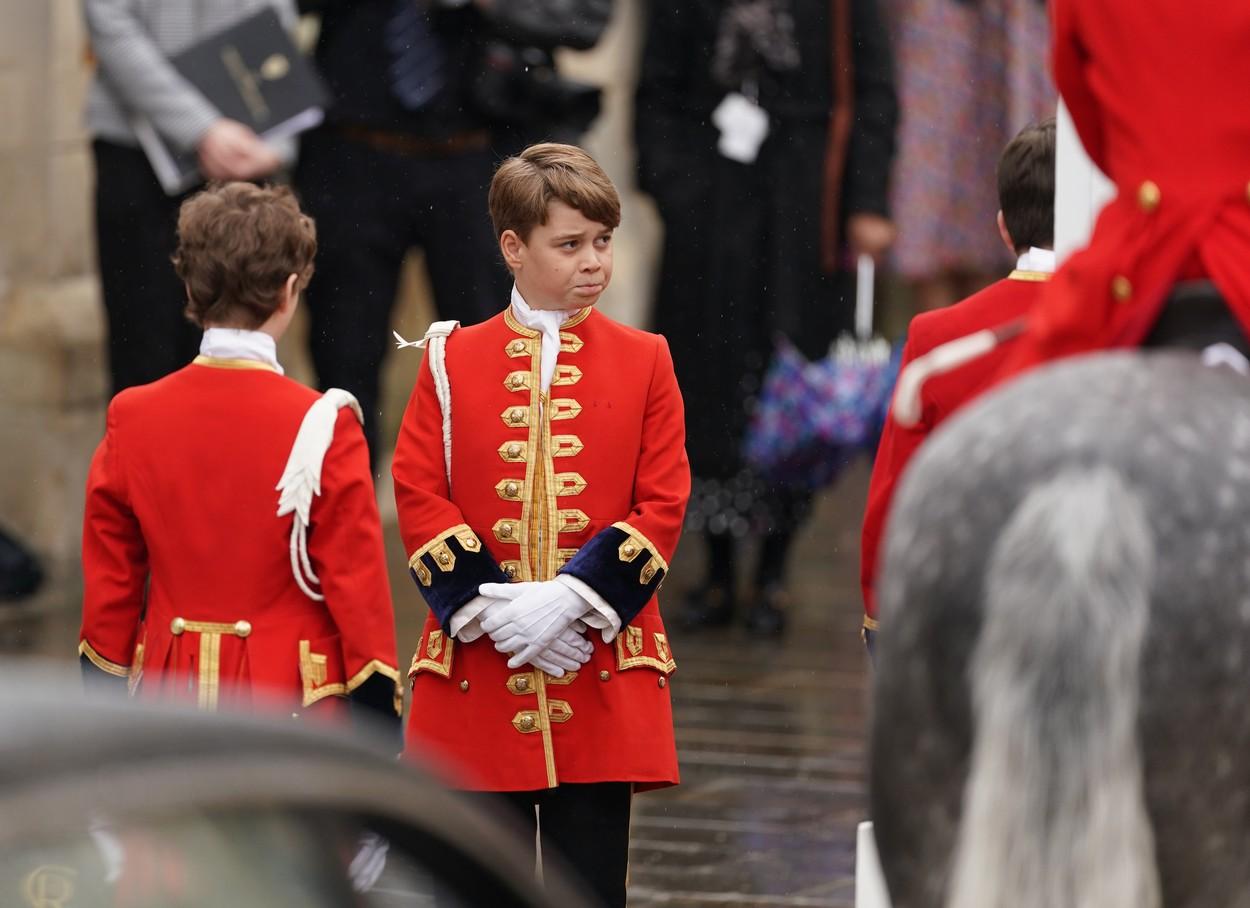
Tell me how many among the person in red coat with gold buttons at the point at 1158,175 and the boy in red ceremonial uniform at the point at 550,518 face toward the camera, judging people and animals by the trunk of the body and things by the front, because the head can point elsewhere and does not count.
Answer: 1

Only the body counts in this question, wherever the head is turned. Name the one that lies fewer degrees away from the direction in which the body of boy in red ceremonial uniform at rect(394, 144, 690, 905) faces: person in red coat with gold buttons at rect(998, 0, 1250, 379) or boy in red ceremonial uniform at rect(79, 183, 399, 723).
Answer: the person in red coat with gold buttons

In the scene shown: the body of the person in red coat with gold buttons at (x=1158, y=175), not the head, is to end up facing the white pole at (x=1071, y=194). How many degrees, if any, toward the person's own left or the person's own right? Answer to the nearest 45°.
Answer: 0° — they already face it

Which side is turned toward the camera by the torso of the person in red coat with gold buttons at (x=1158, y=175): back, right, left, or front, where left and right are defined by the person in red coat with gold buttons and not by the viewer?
back

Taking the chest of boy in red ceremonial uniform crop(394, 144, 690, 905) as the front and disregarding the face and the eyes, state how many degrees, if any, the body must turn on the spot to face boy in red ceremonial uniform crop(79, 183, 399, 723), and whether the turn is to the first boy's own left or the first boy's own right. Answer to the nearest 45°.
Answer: approximately 90° to the first boy's own right

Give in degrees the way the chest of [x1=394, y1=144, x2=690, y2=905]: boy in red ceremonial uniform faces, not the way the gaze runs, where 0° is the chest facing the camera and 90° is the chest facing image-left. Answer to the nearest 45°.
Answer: approximately 0°

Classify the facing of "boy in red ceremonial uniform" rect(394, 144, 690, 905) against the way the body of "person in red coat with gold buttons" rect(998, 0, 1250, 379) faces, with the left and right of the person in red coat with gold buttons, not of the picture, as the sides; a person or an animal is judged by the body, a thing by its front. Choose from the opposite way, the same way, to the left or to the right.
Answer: the opposite way

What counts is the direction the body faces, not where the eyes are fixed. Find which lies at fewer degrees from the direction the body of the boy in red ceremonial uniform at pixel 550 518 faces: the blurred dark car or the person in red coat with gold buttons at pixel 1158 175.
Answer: the blurred dark car

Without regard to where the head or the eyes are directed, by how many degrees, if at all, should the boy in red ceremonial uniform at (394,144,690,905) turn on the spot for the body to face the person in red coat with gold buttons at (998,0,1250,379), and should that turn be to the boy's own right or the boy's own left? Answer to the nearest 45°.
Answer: approximately 45° to the boy's own left

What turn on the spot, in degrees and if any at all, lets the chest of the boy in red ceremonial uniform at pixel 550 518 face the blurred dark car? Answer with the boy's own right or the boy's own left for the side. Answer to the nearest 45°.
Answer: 0° — they already face it

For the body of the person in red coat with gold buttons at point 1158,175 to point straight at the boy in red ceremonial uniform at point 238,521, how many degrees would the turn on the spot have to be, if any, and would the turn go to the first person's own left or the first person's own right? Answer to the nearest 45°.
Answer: approximately 90° to the first person's own left
